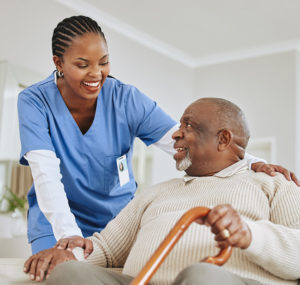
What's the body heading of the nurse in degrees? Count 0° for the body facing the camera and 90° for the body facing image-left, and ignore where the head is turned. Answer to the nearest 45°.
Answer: approximately 315°

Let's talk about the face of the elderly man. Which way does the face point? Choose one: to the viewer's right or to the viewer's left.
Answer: to the viewer's left

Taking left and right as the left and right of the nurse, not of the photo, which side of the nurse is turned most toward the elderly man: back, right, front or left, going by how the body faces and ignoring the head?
front
